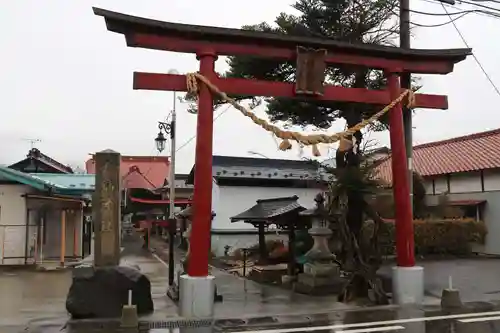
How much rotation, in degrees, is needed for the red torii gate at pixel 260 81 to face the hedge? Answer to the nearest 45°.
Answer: approximately 90° to its left

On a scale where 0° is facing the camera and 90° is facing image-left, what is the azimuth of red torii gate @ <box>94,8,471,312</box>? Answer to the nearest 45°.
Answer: approximately 315°

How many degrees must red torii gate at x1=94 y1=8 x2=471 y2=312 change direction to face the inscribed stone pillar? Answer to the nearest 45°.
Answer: approximately 135° to its right
